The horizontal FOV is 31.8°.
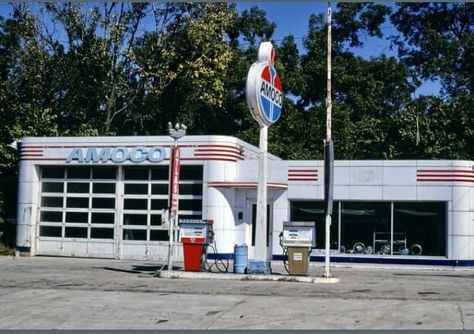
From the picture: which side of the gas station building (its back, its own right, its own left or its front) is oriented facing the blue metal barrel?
front

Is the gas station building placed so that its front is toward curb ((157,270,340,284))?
yes

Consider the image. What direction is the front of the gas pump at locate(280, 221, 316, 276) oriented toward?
toward the camera

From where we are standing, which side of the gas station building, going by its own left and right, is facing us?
front

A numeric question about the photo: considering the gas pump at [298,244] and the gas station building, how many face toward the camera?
2

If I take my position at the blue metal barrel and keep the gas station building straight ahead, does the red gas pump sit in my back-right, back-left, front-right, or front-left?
front-left

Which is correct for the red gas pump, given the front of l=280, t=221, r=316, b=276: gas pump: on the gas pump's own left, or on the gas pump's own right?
on the gas pump's own right

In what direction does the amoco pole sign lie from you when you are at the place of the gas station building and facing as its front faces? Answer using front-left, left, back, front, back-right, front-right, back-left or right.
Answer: front

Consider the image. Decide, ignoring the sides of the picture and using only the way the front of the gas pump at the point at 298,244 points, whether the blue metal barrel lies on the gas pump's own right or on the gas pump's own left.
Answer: on the gas pump's own right

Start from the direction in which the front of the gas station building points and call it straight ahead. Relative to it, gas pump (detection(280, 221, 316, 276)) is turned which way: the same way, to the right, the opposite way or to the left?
the same way
